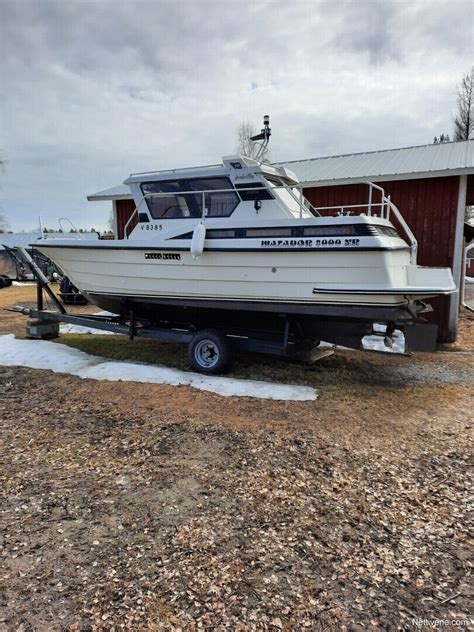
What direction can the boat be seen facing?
to the viewer's left
